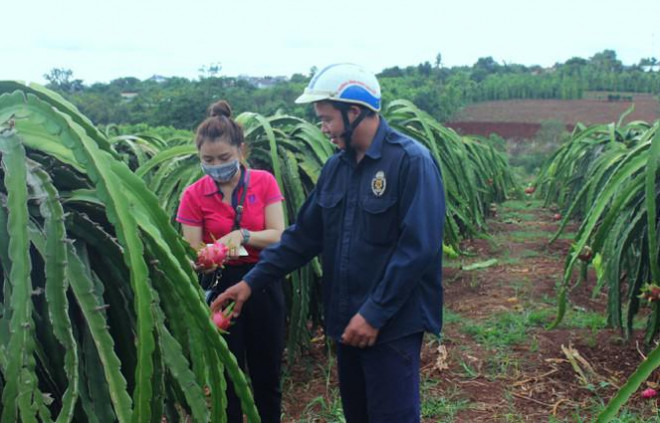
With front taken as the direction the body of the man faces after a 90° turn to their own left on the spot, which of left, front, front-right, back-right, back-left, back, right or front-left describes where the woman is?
back

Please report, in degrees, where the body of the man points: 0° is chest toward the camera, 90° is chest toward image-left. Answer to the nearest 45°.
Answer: approximately 45°
